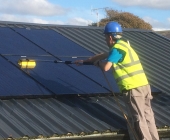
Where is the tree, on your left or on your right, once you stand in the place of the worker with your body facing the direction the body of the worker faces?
on your right

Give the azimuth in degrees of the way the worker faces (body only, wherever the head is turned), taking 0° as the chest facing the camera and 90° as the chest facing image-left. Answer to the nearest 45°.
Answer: approximately 135°

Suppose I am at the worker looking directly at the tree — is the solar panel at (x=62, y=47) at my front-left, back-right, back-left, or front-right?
front-left

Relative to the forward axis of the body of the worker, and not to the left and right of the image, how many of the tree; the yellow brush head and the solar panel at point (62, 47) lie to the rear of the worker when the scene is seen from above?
0

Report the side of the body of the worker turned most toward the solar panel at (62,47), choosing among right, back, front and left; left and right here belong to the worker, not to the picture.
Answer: front
